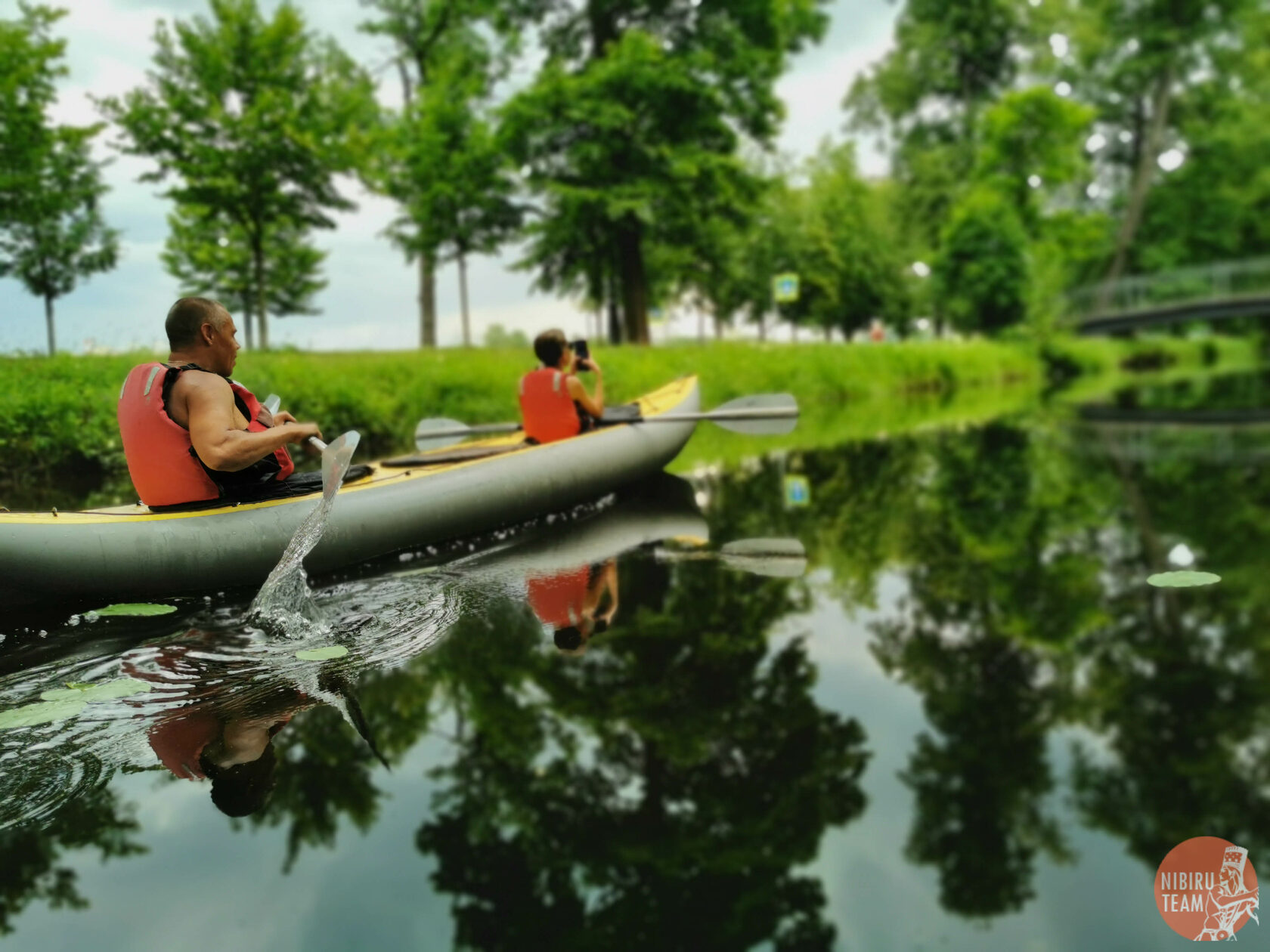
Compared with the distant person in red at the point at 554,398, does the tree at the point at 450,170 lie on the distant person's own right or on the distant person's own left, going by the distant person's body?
on the distant person's own left

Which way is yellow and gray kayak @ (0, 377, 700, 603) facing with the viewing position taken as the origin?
facing away from the viewer and to the right of the viewer

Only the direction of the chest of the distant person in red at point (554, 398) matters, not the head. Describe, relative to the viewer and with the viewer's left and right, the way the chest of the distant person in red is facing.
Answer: facing away from the viewer and to the right of the viewer

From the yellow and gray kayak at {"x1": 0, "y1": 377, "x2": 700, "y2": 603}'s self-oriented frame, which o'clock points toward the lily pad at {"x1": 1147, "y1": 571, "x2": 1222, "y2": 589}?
The lily pad is roughly at 2 o'clock from the yellow and gray kayak.

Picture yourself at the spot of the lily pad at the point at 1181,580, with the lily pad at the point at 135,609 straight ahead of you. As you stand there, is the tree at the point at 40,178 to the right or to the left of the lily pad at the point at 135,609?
right

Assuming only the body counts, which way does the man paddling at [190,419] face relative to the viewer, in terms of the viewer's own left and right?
facing away from the viewer and to the right of the viewer

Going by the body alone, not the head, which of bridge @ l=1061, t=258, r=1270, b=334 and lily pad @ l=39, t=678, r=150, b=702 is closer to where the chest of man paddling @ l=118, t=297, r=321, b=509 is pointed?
the bridge
